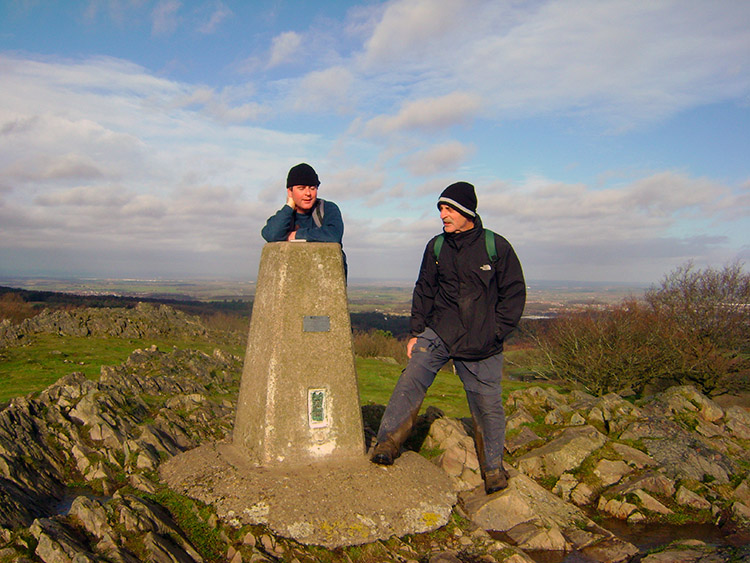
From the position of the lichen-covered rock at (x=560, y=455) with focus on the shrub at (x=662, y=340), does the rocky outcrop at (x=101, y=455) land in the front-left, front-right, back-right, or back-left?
back-left

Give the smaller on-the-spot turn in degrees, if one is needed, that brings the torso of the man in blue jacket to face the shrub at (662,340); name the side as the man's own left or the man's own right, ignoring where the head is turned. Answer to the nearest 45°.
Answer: approximately 135° to the man's own left

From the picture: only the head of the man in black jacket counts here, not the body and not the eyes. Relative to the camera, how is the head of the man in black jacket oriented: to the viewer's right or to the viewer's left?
to the viewer's left

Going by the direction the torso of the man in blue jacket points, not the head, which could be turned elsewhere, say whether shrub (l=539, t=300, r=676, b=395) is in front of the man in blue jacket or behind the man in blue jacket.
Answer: behind

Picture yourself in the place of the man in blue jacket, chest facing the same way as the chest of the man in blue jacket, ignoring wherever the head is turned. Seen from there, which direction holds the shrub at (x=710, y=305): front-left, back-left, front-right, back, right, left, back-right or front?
back-left

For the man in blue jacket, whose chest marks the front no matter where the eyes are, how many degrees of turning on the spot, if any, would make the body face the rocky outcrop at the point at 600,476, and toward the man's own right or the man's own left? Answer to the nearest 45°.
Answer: approximately 90° to the man's own left

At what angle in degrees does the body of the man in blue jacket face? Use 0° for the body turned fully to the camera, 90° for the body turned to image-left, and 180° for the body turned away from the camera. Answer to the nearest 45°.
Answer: approximately 0°
